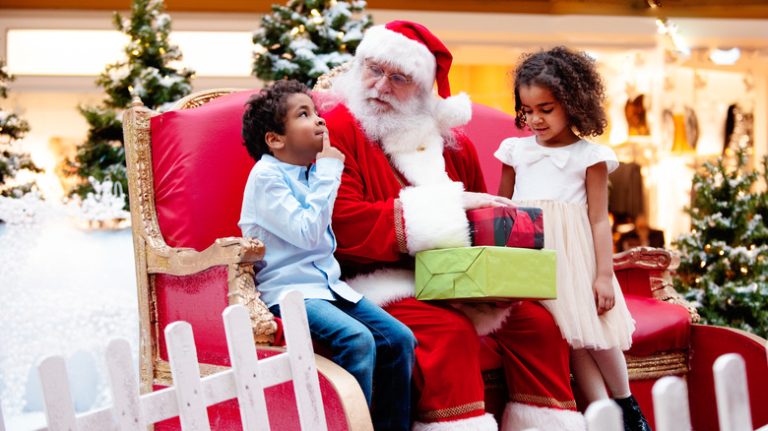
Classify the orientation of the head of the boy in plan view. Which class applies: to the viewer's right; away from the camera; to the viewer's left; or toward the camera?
to the viewer's right

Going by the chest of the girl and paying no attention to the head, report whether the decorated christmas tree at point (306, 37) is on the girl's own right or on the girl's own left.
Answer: on the girl's own right

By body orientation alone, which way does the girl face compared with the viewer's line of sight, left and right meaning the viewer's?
facing the viewer and to the left of the viewer

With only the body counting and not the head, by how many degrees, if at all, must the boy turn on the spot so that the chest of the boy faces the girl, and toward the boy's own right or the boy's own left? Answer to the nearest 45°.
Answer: approximately 45° to the boy's own left

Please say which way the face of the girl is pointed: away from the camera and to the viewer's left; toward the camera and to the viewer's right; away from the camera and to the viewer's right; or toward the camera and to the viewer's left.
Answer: toward the camera and to the viewer's left

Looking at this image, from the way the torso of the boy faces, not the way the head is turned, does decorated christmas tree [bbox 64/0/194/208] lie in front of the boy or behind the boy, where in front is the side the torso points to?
behind

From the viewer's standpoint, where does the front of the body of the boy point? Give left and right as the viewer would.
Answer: facing the viewer and to the right of the viewer

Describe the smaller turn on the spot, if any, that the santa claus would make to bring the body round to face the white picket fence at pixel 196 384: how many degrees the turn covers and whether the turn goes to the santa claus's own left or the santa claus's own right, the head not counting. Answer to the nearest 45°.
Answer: approximately 90° to the santa claus's own right

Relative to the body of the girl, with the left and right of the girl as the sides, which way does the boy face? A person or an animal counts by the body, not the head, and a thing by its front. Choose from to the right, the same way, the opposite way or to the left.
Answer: to the left

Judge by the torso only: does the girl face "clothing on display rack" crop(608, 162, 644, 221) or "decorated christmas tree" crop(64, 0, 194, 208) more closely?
the decorated christmas tree

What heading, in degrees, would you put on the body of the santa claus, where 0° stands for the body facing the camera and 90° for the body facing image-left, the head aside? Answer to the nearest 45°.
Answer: approximately 315°

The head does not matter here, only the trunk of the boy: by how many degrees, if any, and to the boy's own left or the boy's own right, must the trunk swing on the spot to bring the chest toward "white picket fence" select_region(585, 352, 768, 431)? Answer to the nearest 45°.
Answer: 0° — they already face it
